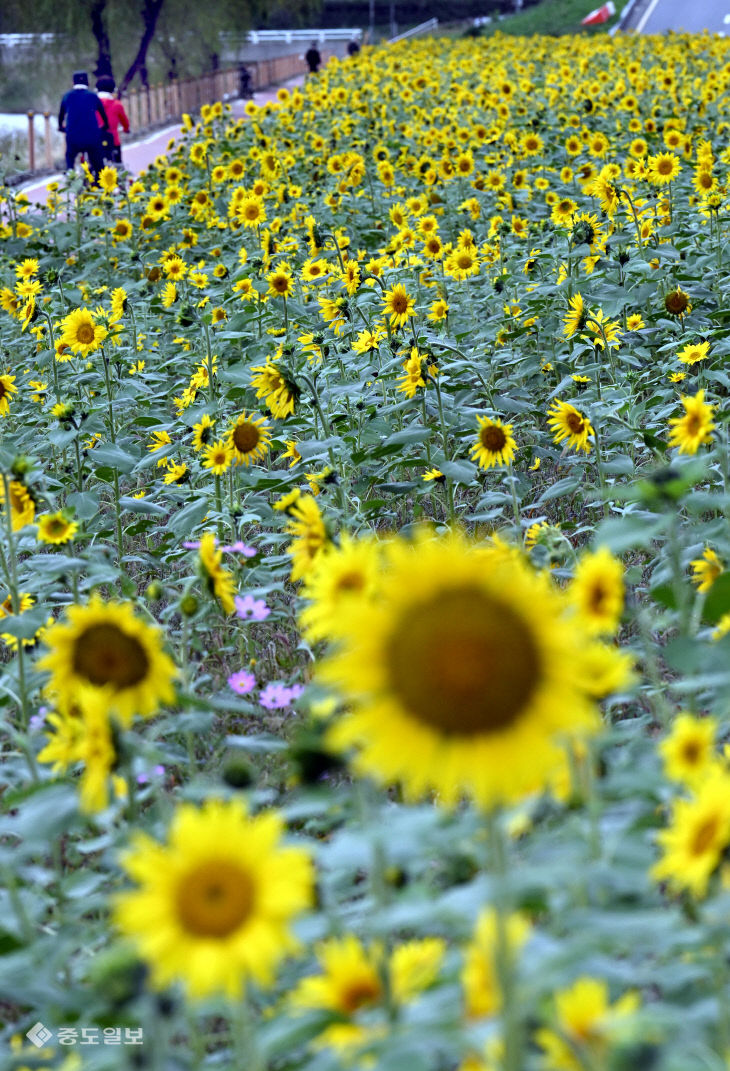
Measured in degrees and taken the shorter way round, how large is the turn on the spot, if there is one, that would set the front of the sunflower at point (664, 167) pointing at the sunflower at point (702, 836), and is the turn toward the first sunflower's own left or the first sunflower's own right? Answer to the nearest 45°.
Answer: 0° — it already faces it

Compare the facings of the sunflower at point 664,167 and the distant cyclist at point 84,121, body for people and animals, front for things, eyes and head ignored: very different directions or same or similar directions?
very different directions

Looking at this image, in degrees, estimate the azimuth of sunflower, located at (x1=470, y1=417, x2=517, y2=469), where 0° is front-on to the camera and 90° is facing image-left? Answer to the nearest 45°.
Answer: approximately 0°

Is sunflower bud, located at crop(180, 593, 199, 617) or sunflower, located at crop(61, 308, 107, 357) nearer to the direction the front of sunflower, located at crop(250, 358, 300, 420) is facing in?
the sunflower bud

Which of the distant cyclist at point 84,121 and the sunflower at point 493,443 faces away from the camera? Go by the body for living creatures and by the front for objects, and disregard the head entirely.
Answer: the distant cyclist

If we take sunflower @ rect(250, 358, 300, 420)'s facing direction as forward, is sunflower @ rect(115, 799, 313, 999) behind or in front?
in front

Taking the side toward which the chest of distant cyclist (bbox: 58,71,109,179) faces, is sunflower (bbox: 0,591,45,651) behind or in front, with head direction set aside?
behind

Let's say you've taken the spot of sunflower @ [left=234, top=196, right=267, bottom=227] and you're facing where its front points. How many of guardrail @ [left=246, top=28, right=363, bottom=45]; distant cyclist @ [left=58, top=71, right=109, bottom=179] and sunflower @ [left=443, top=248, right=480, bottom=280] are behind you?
2

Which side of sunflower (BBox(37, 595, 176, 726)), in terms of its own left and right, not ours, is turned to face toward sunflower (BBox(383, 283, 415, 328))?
back
